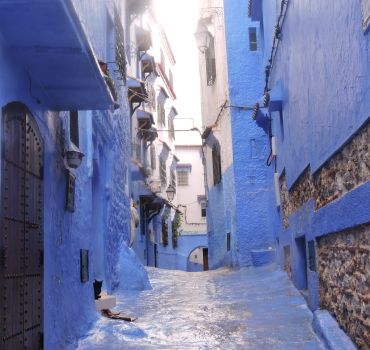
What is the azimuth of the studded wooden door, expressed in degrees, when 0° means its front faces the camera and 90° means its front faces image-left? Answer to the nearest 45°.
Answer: approximately 315°

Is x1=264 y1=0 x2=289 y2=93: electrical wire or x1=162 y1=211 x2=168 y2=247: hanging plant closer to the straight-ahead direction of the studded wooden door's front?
the electrical wire

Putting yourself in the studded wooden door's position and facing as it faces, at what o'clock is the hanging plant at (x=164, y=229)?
The hanging plant is roughly at 8 o'clock from the studded wooden door.

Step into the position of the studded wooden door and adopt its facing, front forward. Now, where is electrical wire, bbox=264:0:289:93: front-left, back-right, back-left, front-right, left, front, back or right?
left

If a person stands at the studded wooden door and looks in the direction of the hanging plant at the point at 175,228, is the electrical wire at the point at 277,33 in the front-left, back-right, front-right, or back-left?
front-right

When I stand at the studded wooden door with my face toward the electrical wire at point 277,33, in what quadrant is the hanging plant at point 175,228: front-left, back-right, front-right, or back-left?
front-left

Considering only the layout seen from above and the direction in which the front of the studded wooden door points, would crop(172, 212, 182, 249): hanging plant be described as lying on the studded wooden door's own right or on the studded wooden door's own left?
on the studded wooden door's own left

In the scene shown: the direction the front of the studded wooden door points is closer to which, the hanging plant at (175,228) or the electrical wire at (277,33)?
the electrical wire
